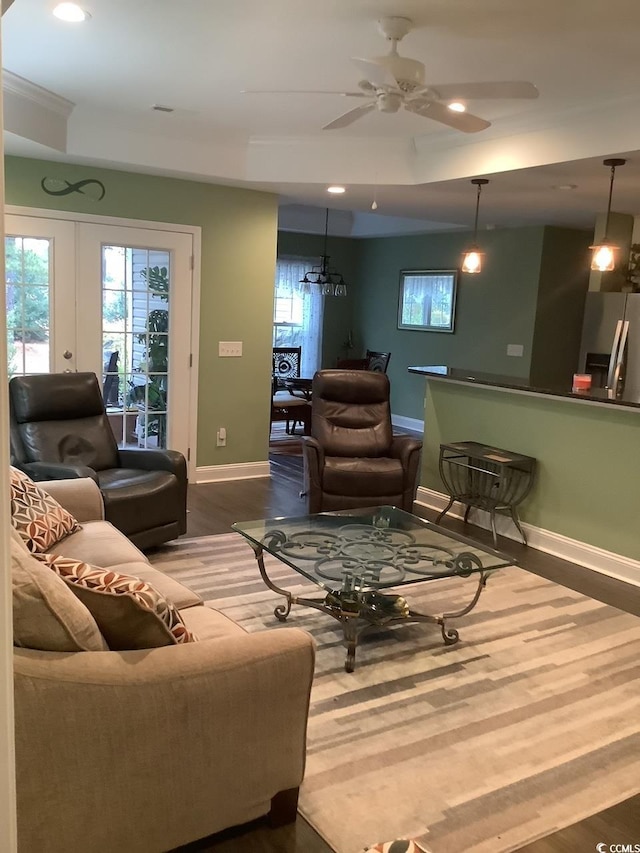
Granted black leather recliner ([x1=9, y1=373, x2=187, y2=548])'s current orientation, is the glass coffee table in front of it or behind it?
in front

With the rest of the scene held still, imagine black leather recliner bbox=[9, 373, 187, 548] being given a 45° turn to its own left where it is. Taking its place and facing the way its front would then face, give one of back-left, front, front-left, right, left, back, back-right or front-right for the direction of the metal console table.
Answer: front

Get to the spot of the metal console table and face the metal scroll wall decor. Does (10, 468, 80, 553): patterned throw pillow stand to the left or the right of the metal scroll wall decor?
left

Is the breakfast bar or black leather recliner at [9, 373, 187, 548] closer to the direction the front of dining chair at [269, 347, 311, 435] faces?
the breakfast bar

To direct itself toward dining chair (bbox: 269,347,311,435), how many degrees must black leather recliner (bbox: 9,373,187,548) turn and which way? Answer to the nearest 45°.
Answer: approximately 90° to its left

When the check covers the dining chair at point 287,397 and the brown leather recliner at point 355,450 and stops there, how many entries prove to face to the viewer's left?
0

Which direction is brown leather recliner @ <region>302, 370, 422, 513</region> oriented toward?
toward the camera

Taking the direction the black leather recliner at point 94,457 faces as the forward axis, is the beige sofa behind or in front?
in front

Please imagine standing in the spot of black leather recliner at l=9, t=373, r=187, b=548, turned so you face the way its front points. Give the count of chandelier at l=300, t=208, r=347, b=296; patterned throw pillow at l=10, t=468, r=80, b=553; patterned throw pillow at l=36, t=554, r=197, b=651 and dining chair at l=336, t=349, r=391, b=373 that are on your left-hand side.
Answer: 2

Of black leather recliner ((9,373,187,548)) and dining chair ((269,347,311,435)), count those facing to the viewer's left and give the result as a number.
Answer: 0

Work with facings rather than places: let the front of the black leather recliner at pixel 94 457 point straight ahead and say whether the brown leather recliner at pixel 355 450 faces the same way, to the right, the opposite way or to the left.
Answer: to the right

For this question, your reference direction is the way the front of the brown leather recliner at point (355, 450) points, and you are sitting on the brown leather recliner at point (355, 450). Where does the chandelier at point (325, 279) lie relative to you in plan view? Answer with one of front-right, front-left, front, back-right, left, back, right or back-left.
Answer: back

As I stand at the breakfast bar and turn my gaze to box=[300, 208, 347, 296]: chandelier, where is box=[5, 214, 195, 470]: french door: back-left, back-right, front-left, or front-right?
front-left

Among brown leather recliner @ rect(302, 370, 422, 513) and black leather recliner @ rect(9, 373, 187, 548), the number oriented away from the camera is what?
0

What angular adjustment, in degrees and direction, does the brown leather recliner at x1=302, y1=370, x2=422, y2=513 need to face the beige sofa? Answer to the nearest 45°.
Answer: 0° — it already faces it
